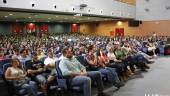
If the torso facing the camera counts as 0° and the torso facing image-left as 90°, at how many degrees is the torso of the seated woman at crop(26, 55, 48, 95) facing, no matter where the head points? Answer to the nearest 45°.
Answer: approximately 315°

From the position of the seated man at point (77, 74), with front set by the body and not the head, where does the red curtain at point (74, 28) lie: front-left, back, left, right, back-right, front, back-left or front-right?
back-left

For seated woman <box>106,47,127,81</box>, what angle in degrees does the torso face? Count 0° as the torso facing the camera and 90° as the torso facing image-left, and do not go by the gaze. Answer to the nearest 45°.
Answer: approximately 315°

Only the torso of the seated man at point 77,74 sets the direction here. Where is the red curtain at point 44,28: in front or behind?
behind

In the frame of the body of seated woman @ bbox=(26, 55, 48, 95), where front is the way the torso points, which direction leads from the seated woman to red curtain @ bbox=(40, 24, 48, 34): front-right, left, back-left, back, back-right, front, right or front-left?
back-left

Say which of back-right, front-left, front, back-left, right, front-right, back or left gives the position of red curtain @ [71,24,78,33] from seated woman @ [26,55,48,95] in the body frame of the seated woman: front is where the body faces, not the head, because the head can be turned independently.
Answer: back-left

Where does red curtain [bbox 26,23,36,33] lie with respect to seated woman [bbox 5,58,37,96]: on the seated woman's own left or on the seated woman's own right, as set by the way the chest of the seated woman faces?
on the seated woman's own left

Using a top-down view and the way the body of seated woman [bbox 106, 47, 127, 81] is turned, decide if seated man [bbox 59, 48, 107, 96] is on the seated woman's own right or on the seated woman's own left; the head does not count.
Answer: on the seated woman's own right

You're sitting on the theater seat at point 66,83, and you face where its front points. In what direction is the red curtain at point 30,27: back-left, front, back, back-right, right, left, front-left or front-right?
back-left
